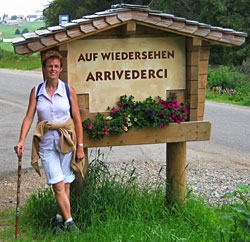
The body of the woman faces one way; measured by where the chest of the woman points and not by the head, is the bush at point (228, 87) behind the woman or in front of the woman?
behind

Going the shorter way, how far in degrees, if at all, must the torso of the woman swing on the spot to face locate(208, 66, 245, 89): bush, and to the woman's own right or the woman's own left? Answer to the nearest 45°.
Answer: approximately 135° to the woman's own left

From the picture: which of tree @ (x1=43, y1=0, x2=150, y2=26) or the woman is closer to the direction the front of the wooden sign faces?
the woman

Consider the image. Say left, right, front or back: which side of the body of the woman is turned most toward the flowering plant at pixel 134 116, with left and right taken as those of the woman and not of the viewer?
left

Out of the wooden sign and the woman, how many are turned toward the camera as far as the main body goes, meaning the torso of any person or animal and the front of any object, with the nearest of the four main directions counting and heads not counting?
2

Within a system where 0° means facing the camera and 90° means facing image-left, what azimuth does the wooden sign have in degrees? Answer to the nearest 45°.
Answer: approximately 0°

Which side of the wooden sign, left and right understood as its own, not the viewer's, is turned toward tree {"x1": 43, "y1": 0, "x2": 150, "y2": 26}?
back

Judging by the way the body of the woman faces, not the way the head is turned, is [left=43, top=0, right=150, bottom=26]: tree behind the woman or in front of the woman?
behind
